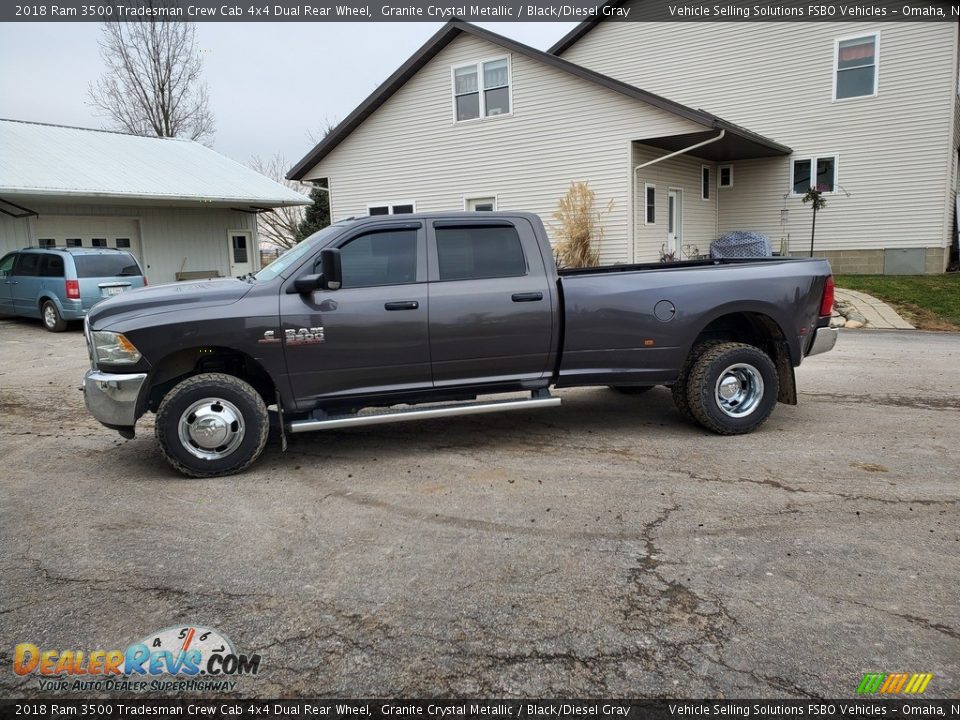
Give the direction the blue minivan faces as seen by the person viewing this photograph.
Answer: facing away from the viewer and to the left of the viewer

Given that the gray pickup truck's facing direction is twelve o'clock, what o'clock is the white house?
The white house is roughly at 4 o'clock from the gray pickup truck.

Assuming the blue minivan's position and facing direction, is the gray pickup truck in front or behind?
behind

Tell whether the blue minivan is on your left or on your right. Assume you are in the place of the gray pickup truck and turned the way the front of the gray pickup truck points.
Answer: on your right

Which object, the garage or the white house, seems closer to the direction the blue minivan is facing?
the garage

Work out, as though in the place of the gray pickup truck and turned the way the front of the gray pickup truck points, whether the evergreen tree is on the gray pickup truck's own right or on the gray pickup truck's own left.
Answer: on the gray pickup truck's own right

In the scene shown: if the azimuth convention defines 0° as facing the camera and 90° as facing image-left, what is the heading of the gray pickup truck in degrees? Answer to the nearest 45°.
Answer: approximately 90°

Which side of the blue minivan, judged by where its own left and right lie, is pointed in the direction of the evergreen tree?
right

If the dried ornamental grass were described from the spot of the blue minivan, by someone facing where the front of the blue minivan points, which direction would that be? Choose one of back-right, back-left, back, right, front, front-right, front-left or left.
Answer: back-right
